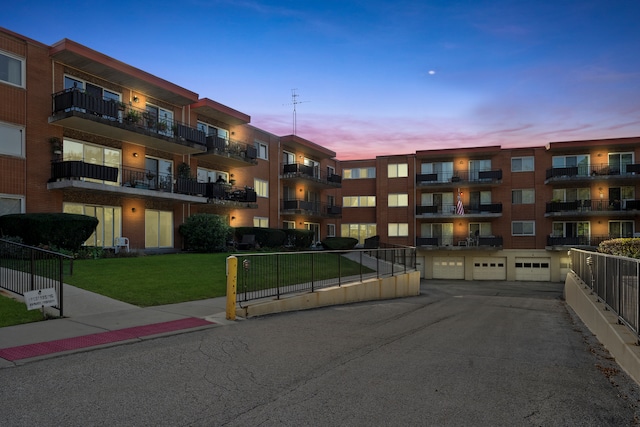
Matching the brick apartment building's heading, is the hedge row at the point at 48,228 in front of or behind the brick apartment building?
in front

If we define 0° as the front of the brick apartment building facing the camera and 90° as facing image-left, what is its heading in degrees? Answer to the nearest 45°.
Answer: approximately 0°

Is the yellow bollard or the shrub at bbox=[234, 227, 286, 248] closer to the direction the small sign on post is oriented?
the yellow bollard

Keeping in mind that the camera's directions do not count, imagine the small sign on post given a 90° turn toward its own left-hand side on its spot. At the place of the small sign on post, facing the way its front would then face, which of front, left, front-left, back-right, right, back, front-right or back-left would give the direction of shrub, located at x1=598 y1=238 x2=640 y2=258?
front

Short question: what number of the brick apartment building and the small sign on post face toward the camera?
2

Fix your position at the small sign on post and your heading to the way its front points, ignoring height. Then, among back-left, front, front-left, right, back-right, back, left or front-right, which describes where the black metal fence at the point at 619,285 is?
front-left

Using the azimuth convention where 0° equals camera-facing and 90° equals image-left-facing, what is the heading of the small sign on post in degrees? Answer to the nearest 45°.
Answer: approximately 0°

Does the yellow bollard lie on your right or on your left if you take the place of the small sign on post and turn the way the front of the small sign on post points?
on your left

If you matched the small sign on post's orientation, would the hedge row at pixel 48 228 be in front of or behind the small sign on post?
behind

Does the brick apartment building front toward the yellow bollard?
yes

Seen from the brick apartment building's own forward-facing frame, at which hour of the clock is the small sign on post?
The small sign on post is roughly at 12 o'clock from the brick apartment building.

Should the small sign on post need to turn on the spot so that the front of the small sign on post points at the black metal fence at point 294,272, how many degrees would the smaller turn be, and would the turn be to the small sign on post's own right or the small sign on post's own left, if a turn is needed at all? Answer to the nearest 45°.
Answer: approximately 90° to the small sign on post's own left
